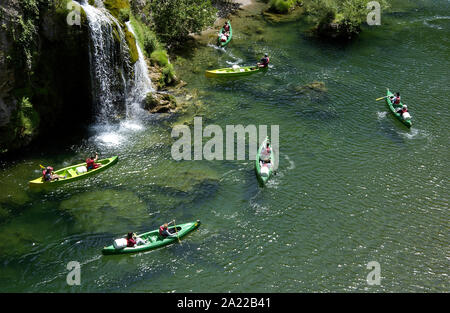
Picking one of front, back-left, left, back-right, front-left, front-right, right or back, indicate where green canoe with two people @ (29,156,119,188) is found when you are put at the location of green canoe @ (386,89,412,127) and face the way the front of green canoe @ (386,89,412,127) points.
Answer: left

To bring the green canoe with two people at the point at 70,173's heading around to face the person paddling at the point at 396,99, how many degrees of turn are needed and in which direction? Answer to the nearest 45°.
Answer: approximately 45° to its right

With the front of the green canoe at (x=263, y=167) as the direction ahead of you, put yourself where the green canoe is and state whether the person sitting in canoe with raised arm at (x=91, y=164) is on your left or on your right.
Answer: on your left

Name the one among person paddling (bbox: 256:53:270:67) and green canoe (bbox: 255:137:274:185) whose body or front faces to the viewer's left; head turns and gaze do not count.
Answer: the person paddling

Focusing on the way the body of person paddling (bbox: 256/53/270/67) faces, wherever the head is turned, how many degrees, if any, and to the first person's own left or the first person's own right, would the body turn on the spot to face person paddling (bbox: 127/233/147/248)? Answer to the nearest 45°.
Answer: approximately 90° to the first person's own left

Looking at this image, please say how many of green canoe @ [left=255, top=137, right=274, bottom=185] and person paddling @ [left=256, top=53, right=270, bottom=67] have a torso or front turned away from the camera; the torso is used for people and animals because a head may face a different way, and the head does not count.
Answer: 1

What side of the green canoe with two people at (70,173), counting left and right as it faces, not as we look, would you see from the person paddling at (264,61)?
front

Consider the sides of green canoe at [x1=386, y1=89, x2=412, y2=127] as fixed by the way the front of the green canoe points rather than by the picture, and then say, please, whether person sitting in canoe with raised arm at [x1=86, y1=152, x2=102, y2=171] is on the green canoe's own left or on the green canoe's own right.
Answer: on the green canoe's own left

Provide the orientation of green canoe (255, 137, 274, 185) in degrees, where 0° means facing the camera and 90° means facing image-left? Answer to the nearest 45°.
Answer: approximately 180°

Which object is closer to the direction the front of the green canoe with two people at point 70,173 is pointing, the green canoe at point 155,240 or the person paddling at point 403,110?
the person paddling

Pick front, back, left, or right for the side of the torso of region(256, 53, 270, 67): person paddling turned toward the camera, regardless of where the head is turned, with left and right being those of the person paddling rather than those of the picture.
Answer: left

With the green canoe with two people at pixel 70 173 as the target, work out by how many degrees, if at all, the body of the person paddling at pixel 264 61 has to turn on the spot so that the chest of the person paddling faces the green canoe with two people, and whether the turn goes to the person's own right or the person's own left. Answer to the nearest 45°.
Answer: approximately 45° to the person's own left
